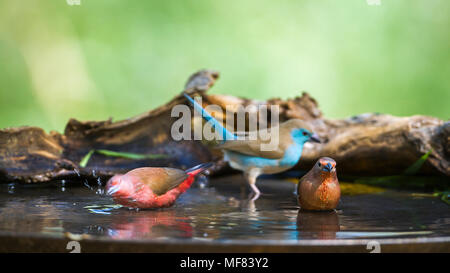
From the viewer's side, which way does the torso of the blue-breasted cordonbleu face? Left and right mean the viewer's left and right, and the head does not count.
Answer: facing to the right of the viewer

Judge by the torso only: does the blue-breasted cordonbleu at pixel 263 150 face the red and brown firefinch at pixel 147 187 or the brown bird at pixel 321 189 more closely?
the brown bird
